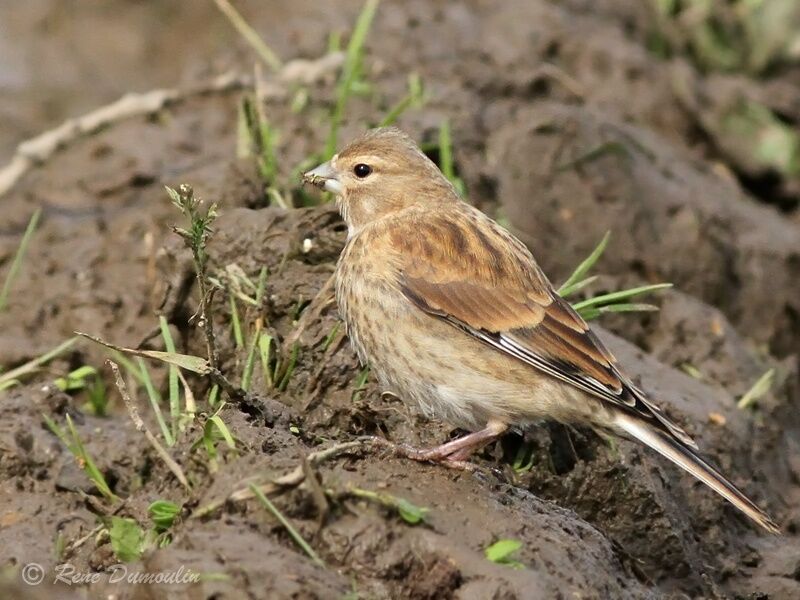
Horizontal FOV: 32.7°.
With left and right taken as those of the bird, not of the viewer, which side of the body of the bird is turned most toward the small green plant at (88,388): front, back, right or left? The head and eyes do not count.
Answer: front

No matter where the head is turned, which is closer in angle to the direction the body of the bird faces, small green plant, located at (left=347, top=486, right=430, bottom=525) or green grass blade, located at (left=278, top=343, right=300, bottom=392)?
the green grass blade

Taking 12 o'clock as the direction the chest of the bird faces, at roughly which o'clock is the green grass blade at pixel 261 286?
The green grass blade is roughly at 1 o'clock from the bird.

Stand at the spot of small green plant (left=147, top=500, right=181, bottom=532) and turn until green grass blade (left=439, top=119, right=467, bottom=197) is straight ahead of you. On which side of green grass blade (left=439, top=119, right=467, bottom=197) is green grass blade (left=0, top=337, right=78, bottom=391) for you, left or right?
left

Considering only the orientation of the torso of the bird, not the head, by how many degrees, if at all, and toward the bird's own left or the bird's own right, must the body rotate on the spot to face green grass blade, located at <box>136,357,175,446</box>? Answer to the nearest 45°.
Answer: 0° — it already faces it

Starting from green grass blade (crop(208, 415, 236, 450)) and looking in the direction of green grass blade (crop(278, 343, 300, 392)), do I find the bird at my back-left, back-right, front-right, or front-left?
front-right

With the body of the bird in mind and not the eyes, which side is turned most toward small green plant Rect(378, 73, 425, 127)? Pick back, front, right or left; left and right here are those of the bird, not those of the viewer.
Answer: right

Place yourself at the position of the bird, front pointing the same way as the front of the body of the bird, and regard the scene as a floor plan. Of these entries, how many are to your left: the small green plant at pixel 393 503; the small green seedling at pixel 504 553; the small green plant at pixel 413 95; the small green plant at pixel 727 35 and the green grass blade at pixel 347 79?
2

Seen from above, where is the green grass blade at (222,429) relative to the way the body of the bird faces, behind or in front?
in front

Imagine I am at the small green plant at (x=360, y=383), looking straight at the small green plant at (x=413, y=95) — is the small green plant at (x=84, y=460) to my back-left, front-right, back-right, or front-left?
back-left

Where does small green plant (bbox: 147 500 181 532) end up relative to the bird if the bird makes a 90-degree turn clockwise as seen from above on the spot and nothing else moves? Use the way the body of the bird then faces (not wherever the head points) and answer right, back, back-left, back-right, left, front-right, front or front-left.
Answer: back-left

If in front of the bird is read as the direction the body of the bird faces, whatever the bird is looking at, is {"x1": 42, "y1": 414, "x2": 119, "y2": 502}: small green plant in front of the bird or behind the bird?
in front

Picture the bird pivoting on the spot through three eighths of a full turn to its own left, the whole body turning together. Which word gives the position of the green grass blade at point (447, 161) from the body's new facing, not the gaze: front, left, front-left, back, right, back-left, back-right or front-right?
back-left

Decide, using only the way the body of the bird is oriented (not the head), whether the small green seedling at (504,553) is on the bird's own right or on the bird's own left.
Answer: on the bird's own left

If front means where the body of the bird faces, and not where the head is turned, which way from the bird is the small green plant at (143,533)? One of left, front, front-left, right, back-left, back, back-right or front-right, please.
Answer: front-left

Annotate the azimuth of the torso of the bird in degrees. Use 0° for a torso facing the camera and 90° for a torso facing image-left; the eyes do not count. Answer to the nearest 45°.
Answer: approximately 90°

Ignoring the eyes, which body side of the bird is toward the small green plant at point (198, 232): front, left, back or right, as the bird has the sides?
front
